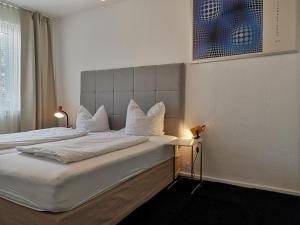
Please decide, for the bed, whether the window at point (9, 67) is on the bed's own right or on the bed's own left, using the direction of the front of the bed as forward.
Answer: on the bed's own right

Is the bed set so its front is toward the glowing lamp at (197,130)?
no

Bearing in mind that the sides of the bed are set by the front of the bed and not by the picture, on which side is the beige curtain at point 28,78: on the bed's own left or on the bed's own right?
on the bed's own right

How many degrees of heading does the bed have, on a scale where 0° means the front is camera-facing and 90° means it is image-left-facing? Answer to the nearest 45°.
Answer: approximately 45°

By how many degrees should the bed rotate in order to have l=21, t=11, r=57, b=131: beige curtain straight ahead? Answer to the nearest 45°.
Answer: approximately 135° to its right
